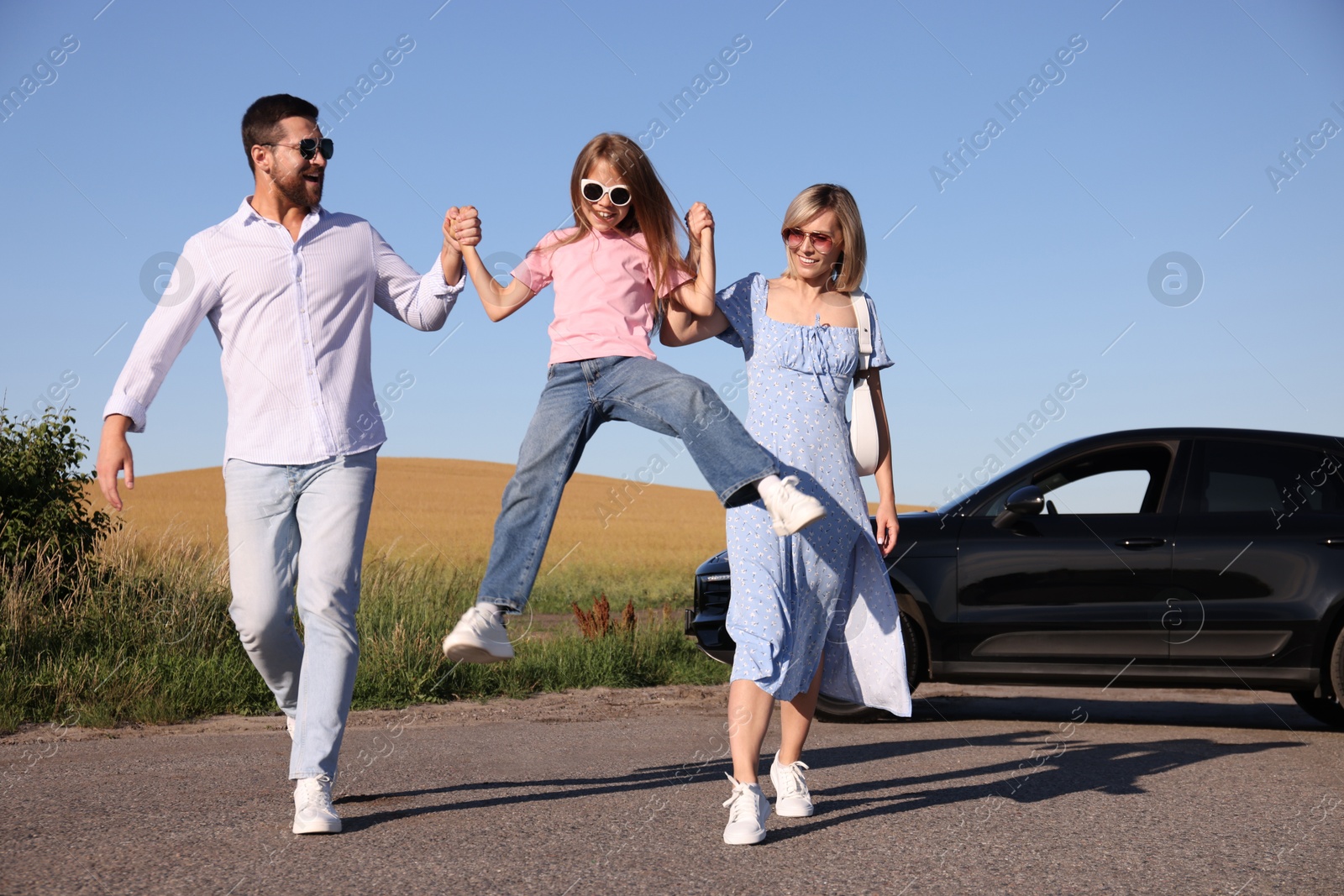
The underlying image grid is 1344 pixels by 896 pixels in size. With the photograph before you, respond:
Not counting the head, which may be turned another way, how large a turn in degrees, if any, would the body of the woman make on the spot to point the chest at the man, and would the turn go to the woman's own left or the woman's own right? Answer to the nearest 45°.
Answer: approximately 90° to the woman's own right

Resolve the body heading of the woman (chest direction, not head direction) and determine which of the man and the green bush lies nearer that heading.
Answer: the man

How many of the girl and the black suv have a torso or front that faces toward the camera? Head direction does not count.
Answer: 1

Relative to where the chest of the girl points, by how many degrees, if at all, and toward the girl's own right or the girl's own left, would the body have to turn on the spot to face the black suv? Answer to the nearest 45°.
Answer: approximately 135° to the girl's own left

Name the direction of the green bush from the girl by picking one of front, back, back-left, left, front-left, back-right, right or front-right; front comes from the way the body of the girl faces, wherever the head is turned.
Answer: back-right

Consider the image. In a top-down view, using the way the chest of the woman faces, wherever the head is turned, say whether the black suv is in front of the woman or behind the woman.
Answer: behind

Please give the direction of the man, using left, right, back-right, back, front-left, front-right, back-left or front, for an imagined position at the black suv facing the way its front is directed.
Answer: front-left

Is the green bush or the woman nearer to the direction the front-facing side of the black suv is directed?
the green bush

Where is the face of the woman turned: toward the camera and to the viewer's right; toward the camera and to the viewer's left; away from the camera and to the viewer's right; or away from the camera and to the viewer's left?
toward the camera and to the viewer's left

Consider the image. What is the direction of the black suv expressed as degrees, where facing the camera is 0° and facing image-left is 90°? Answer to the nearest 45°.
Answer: approximately 90°

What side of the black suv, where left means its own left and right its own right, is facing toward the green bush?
front

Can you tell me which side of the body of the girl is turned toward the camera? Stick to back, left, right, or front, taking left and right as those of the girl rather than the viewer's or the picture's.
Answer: front

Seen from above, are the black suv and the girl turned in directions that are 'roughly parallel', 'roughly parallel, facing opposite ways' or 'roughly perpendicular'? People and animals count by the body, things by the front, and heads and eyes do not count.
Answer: roughly perpendicular

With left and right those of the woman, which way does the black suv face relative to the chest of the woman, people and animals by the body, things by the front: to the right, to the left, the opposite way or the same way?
to the right
